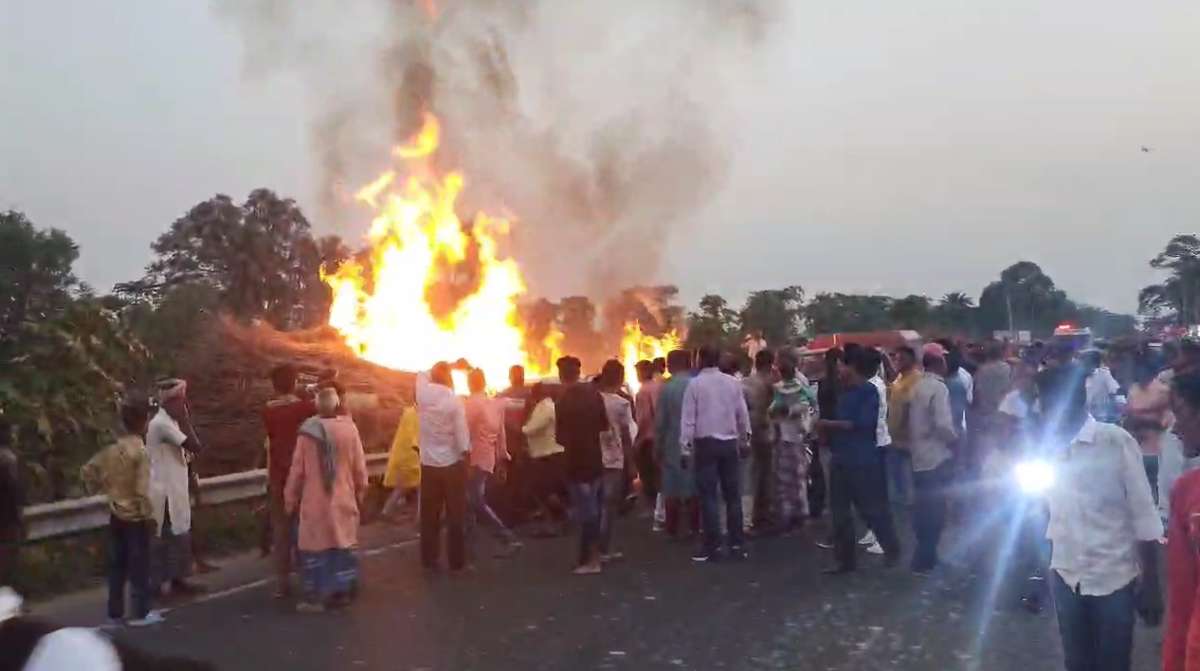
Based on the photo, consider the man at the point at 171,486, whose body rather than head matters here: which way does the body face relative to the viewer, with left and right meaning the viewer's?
facing to the right of the viewer

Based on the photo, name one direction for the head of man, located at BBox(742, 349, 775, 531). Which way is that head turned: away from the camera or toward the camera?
away from the camera

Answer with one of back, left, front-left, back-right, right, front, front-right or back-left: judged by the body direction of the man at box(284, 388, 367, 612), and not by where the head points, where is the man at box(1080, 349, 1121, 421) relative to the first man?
right

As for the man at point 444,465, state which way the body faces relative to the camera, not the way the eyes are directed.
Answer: away from the camera

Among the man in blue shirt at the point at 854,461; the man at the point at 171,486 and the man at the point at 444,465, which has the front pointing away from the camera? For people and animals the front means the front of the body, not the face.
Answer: the man at the point at 444,465

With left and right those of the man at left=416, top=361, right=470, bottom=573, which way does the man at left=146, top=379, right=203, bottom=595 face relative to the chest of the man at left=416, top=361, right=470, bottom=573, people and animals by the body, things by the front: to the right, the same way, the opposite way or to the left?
to the right

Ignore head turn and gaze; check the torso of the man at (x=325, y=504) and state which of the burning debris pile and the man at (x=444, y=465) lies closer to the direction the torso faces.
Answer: the burning debris pile

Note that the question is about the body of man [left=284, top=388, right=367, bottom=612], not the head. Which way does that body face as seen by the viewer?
away from the camera

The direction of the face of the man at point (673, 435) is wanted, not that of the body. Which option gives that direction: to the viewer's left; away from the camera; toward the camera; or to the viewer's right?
away from the camera
